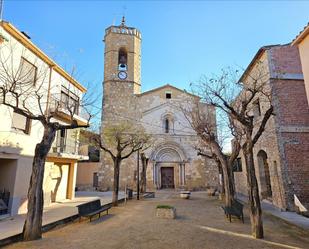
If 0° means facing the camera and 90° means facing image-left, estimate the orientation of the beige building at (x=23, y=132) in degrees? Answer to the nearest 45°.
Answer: approximately 315°

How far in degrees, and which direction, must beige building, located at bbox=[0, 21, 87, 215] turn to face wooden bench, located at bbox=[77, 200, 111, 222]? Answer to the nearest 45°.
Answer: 0° — it already faces it

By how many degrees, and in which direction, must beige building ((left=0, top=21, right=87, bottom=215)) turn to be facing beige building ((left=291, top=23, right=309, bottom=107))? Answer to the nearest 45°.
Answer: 0° — it already faces it

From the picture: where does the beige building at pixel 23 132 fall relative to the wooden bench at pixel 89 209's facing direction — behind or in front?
behind
